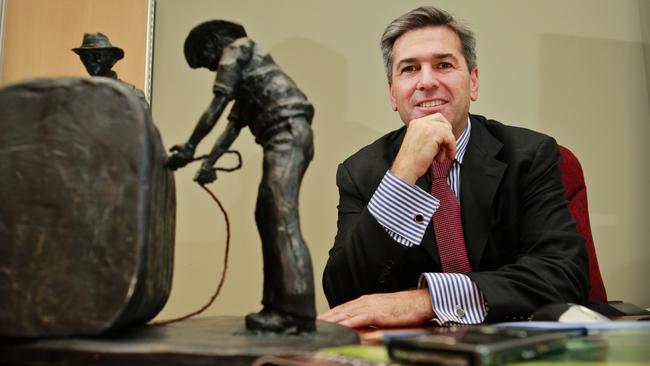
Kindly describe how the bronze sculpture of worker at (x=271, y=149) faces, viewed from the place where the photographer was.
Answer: facing to the left of the viewer

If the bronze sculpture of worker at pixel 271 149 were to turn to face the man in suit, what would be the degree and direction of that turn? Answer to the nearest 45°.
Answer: approximately 135° to its right

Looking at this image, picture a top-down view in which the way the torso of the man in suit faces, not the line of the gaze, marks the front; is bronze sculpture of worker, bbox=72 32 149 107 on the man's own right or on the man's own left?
on the man's own right

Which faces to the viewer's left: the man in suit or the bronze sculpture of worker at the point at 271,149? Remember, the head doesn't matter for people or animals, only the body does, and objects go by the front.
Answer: the bronze sculpture of worker

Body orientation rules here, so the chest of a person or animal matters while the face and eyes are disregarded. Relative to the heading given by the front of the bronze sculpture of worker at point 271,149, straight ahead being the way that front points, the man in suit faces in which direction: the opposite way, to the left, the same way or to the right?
to the left

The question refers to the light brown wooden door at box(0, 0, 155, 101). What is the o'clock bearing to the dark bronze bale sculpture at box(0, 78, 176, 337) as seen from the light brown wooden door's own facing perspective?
The dark bronze bale sculpture is roughly at 12 o'clock from the light brown wooden door.

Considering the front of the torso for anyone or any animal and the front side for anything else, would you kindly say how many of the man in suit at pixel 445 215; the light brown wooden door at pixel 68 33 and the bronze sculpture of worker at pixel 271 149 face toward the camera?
2

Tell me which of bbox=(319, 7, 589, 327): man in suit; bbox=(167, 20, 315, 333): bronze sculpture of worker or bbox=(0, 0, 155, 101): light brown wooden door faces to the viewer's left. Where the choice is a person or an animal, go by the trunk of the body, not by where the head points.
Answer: the bronze sculpture of worker

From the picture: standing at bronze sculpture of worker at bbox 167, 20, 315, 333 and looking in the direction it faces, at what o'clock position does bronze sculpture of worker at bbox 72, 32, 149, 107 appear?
bronze sculpture of worker at bbox 72, 32, 149, 107 is roughly at 2 o'clock from bronze sculpture of worker at bbox 167, 20, 315, 333.

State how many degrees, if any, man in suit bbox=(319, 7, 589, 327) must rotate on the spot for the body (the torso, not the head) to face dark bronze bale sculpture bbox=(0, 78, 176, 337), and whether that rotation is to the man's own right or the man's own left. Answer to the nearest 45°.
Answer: approximately 45° to the man's own right

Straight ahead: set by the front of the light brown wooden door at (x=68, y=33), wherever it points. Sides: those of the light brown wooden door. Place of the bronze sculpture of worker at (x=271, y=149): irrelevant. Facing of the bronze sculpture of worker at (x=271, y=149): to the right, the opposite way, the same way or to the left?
to the right

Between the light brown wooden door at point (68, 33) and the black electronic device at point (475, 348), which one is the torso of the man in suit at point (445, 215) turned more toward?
the black electronic device
